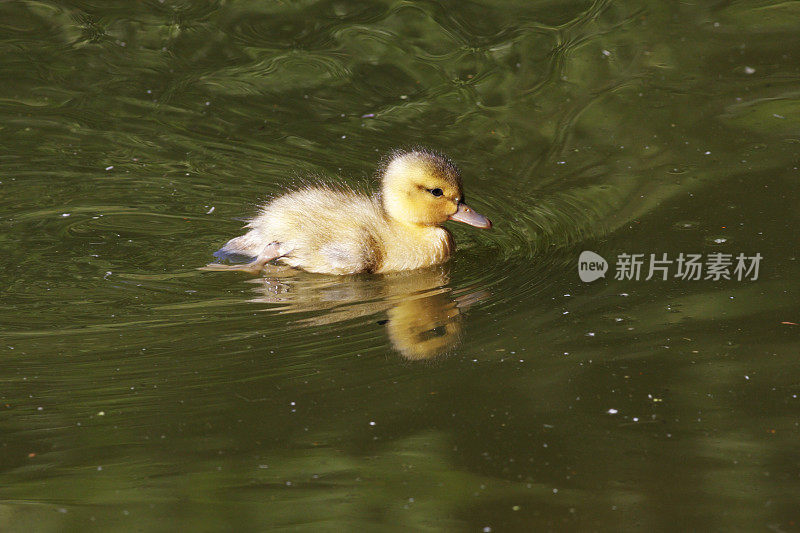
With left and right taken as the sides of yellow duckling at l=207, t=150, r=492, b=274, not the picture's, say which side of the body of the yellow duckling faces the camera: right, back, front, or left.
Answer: right
